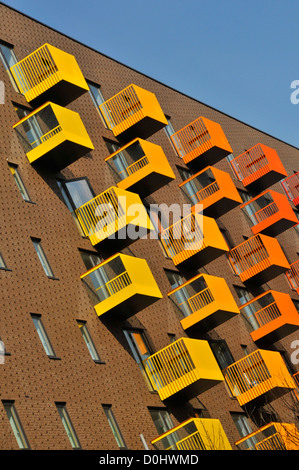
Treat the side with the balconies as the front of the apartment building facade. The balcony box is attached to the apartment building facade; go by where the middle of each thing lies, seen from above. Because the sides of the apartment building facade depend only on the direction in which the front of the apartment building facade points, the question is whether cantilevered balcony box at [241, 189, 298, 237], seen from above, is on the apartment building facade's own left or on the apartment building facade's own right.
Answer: on the apartment building facade's own left
